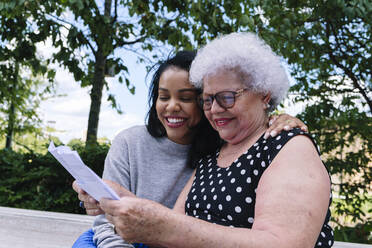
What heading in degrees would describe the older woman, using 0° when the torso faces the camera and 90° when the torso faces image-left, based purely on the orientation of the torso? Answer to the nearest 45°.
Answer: approximately 45°

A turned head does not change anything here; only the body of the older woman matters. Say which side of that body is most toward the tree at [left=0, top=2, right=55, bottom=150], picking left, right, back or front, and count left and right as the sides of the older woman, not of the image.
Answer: right
